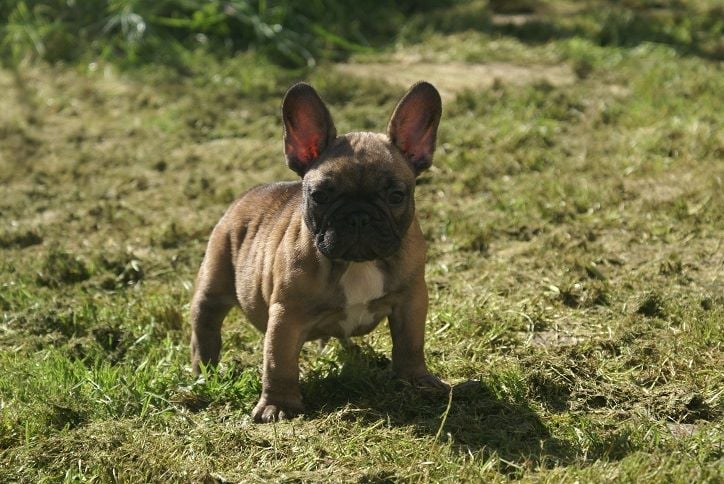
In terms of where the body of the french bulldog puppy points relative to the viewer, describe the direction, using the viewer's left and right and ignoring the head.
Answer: facing the viewer and to the right of the viewer
